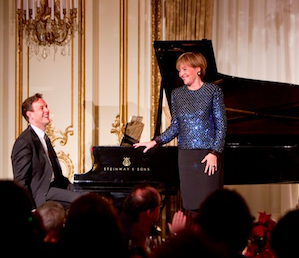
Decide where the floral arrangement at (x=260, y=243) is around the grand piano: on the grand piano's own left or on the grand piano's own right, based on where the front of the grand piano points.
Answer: on the grand piano's own left

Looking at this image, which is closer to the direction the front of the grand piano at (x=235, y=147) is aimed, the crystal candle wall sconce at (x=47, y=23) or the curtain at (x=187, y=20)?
the crystal candle wall sconce

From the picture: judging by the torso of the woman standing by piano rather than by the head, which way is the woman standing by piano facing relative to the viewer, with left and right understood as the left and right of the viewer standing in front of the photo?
facing the viewer and to the left of the viewer

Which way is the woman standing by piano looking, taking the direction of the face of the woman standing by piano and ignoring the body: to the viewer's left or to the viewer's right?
to the viewer's left

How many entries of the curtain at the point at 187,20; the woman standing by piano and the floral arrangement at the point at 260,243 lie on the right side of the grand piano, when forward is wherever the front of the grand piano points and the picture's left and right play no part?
1

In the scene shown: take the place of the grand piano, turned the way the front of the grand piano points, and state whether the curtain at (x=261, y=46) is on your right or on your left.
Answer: on your right

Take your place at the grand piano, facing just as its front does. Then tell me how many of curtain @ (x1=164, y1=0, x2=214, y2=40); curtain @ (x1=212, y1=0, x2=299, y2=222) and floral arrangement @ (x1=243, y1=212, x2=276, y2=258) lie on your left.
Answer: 1

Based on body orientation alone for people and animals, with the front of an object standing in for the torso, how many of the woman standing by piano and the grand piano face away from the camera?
0

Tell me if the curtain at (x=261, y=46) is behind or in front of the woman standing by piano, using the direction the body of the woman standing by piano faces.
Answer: behind

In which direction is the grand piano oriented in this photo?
to the viewer's left

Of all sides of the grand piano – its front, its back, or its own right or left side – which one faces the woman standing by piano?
left

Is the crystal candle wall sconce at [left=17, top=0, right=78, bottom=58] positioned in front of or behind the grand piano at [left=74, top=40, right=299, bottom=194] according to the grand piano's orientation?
in front

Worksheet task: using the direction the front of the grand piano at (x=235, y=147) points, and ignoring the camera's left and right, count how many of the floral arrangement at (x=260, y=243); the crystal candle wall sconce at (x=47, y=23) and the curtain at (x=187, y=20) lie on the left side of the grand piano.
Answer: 1
